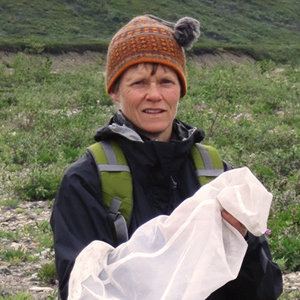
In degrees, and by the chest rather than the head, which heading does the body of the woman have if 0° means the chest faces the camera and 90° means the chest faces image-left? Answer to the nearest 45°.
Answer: approximately 0°
